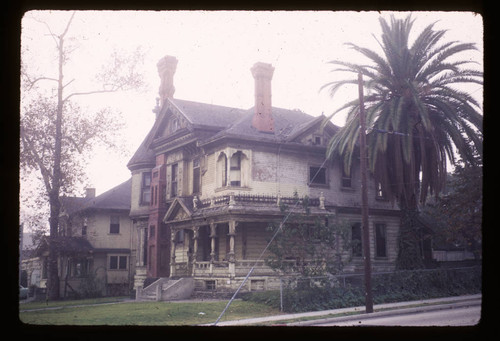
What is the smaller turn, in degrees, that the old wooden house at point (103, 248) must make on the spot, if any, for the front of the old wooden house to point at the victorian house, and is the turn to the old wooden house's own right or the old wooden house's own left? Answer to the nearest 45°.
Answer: approximately 45° to the old wooden house's own left

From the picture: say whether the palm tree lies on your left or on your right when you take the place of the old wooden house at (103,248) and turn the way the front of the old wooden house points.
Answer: on your left

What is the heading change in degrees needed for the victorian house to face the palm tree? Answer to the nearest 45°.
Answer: approximately 90° to its left

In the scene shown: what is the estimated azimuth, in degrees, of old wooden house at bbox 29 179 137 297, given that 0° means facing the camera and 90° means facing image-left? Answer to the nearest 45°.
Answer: approximately 45°

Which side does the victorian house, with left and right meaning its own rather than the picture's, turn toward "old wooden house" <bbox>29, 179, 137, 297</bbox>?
right

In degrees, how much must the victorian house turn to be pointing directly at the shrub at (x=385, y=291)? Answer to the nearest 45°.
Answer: approximately 90° to its left

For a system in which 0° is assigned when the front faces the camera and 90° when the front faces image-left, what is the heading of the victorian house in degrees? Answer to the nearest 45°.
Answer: approximately 45°
